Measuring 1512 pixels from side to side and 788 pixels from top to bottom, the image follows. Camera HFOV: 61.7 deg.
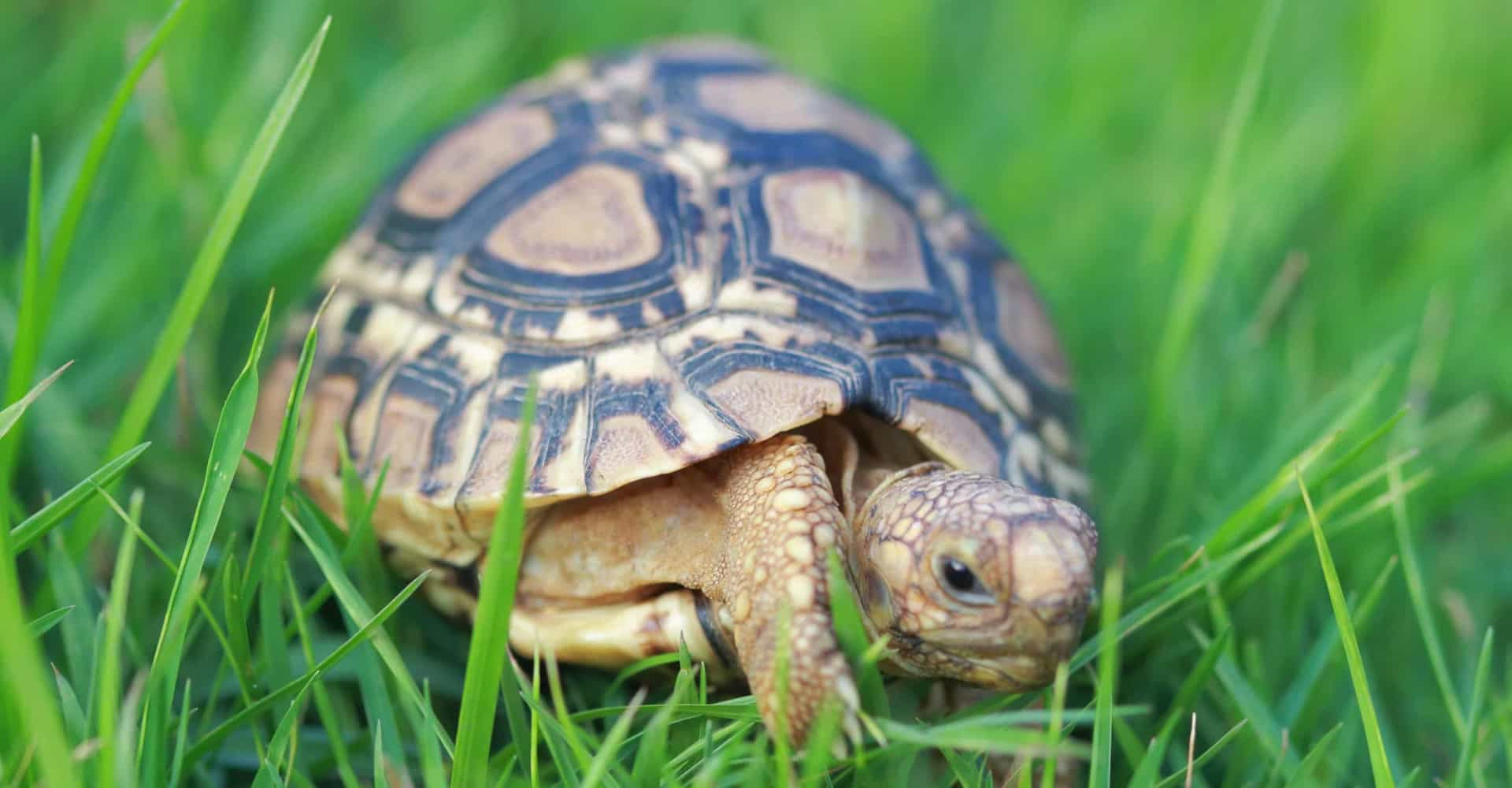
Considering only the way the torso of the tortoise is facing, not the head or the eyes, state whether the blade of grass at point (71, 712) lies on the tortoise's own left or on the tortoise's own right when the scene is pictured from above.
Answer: on the tortoise's own right

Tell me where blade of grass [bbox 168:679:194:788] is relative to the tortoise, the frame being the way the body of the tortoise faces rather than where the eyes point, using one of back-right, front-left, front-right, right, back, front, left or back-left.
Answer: right

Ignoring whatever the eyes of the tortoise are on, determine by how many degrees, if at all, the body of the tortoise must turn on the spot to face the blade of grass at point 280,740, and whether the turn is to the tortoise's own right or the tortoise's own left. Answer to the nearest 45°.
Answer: approximately 90° to the tortoise's own right

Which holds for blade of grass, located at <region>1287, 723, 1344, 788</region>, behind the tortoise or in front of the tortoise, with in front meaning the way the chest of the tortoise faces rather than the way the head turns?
in front

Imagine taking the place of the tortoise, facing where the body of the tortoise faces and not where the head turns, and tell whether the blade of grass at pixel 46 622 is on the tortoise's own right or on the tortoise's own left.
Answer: on the tortoise's own right

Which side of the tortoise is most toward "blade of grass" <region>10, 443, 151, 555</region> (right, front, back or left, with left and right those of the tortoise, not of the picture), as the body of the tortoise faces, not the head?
right

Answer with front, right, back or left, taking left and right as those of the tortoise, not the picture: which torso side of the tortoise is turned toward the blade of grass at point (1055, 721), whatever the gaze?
front

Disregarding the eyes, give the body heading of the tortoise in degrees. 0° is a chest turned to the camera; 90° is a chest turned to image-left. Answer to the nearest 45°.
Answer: approximately 315°

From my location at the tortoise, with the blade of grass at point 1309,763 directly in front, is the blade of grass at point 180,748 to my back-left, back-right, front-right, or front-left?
back-right
